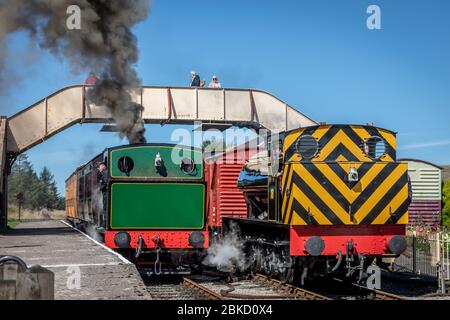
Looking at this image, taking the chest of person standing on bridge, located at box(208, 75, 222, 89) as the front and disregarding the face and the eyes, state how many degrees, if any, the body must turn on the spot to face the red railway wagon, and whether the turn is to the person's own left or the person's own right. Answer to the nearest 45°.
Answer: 0° — they already face it

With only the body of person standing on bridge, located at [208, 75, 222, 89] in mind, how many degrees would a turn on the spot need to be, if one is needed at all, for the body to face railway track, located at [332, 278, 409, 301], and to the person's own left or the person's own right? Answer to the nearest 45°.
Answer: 0° — they already face it

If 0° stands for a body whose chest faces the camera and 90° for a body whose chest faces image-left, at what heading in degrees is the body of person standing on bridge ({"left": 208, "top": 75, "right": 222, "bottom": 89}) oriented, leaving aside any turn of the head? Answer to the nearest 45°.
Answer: approximately 0°

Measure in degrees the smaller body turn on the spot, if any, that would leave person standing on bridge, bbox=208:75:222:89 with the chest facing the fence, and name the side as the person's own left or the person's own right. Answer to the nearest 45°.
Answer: approximately 45° to the person's own left

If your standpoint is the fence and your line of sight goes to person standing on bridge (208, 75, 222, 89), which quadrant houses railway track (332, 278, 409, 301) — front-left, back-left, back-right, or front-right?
back-left

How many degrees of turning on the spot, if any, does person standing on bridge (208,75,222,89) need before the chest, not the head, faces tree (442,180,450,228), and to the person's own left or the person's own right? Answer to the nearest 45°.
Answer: approximately 90° to the person's own left

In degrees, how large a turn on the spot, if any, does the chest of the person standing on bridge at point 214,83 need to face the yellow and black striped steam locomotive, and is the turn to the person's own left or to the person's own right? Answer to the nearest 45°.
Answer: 0° — they already face it

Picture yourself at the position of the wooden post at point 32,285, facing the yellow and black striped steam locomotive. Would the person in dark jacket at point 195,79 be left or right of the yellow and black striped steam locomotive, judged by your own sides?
left

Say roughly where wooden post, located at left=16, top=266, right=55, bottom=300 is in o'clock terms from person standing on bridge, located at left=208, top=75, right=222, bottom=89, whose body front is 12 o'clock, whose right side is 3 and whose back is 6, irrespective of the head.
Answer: The wooden post is roughly at 12 o'clock from the person standing on bridge.

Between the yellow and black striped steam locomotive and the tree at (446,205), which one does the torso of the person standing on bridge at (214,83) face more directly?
the yellow and black striped steam locomotive

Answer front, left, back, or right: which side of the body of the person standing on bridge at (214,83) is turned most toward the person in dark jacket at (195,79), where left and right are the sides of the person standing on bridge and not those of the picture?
right
